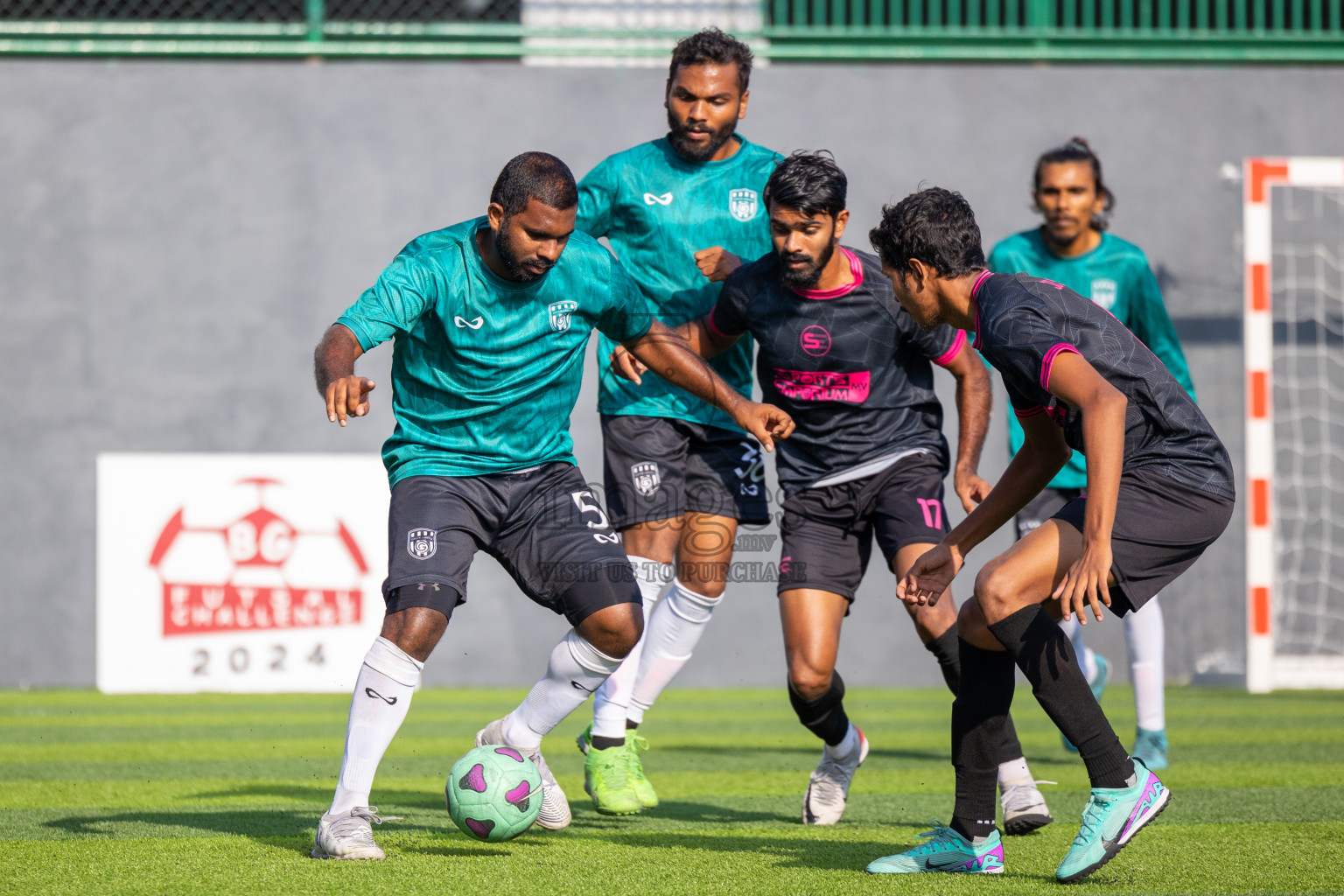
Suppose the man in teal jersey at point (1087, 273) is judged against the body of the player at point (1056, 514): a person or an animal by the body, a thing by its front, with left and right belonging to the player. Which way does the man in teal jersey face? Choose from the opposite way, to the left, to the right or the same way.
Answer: to the left

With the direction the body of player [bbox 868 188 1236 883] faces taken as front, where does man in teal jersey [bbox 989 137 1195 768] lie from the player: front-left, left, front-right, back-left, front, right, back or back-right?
right

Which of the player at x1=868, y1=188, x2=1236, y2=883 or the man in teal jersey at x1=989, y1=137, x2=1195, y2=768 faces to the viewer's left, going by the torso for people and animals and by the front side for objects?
the player

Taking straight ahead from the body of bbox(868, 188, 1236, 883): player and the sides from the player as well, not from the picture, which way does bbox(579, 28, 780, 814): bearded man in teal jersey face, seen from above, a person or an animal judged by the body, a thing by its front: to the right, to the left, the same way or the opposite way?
to the left

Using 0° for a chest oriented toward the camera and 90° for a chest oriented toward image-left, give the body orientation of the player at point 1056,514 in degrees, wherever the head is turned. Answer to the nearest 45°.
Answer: approximately 90°

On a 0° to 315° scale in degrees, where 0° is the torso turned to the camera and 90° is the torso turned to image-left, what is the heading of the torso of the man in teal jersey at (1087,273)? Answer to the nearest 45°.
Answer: approximately 0°

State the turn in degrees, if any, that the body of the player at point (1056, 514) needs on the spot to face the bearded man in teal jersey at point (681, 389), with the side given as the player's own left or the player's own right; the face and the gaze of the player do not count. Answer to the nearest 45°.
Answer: approximately 45° to the player's own right

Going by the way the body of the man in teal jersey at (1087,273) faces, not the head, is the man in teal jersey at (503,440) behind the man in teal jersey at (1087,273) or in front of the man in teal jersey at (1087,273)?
in front

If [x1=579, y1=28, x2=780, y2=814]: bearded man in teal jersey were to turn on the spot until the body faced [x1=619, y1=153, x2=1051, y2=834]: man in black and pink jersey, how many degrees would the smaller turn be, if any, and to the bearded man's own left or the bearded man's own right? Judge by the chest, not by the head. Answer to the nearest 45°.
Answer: approximately 45° to the bearded man's own left

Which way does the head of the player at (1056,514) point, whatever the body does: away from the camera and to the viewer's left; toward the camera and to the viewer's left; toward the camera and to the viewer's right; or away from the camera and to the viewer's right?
away from the camera and to the viewer's left

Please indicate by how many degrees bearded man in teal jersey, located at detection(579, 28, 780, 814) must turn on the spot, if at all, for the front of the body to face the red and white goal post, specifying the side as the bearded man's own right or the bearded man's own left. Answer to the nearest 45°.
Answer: approximately 135° to the bearded man's own left
